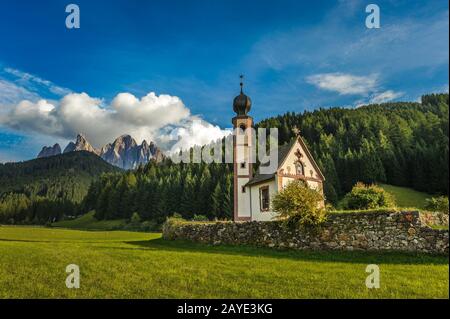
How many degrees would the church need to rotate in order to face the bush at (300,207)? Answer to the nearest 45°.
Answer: approximately 45° to its right

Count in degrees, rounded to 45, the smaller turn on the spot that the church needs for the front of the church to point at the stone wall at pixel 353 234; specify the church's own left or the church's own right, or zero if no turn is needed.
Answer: approximately 45° to the church's own right

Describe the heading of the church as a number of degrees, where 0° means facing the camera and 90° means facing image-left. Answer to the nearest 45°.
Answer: approximately 315°

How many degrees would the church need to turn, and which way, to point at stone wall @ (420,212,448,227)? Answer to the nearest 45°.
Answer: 0° — it already faces it
